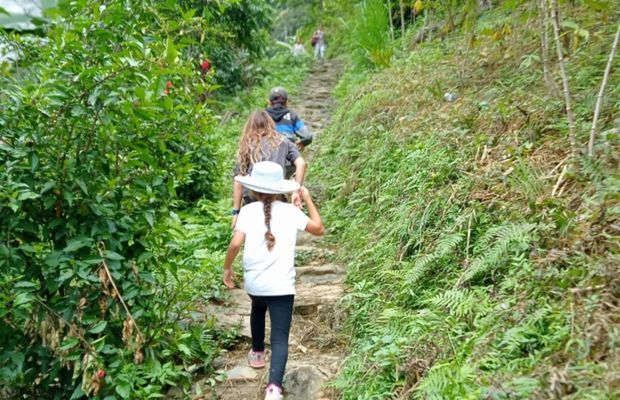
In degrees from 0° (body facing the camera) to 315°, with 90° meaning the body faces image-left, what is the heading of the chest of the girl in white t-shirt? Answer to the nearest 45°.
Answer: approximately 180°

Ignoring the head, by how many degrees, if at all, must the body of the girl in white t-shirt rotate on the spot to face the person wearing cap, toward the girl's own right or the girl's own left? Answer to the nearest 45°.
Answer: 0° — they already face them

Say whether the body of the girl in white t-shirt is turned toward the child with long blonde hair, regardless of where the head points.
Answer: yes

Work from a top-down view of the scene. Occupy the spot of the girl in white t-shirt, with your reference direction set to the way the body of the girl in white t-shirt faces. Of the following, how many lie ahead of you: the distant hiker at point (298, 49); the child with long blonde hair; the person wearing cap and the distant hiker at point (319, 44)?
4

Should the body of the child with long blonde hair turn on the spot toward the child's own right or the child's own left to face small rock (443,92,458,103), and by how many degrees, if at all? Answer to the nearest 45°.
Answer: approximately 45° to the child's own right

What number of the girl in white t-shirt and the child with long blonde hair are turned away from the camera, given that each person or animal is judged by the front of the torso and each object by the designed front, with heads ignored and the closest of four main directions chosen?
2

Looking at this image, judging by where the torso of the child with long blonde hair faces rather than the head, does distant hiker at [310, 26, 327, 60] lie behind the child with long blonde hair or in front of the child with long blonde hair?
in front

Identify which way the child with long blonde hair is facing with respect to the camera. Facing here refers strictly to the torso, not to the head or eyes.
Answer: away from the camera

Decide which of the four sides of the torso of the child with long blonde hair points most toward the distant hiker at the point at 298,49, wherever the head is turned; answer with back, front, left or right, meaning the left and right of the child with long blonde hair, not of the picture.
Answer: front

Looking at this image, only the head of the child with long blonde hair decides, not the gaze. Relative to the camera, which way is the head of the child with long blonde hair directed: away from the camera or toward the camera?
away from the camera

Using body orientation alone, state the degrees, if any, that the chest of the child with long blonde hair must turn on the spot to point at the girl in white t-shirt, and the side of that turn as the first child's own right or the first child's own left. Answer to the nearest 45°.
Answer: approximately 180°

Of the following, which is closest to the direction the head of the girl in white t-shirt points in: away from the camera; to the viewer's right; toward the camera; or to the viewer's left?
away from the camera
